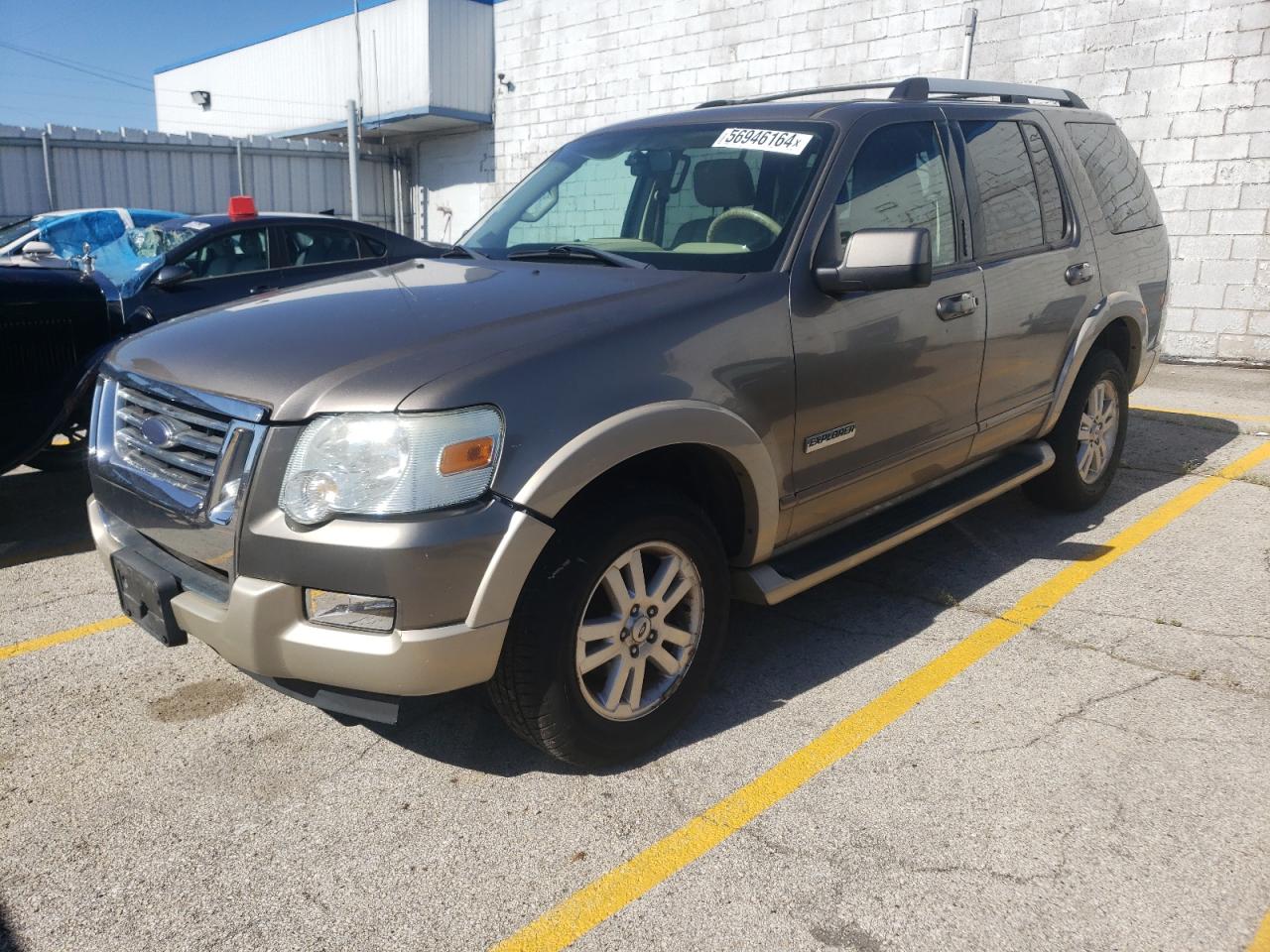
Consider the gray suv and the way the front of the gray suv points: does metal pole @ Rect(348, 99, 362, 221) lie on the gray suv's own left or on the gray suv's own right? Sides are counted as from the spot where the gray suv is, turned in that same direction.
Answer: on the gray suv's own right

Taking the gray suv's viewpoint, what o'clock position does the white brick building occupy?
The white brick building is roughly at 5 o'clock from the gray suv.

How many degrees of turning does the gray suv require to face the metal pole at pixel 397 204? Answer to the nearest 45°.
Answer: approximately 135° to its right

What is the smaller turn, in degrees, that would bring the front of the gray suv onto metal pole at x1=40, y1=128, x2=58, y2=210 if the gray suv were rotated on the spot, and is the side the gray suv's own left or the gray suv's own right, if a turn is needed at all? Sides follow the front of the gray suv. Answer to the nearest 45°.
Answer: approximately 90° to the gray suv's own right

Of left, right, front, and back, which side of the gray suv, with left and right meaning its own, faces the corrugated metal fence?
right

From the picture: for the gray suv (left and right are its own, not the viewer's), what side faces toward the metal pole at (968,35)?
back

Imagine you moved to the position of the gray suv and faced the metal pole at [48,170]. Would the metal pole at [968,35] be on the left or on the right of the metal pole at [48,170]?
right

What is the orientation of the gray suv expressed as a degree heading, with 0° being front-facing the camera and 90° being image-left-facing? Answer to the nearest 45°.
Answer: approximately 45°
